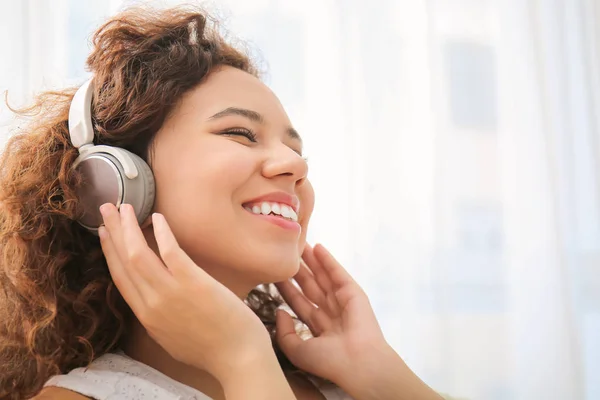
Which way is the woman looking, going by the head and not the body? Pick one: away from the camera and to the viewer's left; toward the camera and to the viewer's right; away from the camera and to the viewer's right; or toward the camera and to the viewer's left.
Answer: toward the camera and to the viewer's right

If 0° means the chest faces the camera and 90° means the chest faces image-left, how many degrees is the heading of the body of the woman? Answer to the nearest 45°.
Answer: approximately 315°
